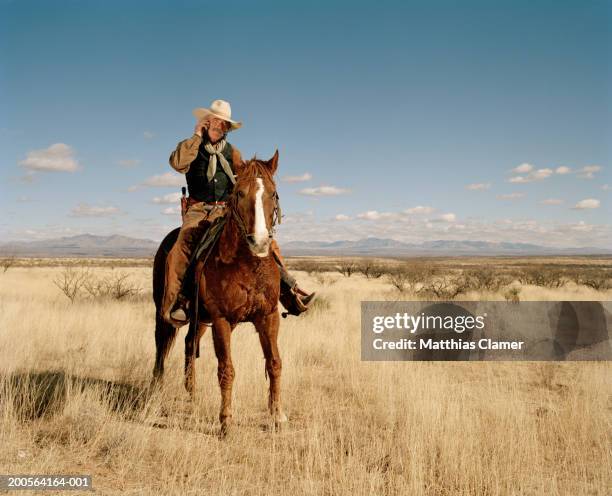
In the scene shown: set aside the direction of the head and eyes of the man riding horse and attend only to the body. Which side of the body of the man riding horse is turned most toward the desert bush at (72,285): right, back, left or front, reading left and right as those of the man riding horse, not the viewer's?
back

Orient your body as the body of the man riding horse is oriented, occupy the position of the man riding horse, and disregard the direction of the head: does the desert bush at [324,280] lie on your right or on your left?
on your left

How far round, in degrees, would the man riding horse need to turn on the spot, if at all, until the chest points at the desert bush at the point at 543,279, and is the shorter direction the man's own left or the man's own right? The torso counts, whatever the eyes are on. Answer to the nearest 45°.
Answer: approximately 90° to the man's own left

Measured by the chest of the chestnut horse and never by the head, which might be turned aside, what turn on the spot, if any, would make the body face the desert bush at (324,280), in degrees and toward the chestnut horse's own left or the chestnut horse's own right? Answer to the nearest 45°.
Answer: approximately 135° to the chestnut horse's own left

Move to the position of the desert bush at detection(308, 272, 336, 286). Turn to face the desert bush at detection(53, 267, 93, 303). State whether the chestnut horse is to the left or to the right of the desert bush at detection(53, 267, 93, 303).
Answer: left

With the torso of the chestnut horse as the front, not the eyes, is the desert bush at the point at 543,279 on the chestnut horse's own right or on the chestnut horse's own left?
on the chestnut horse's own left
